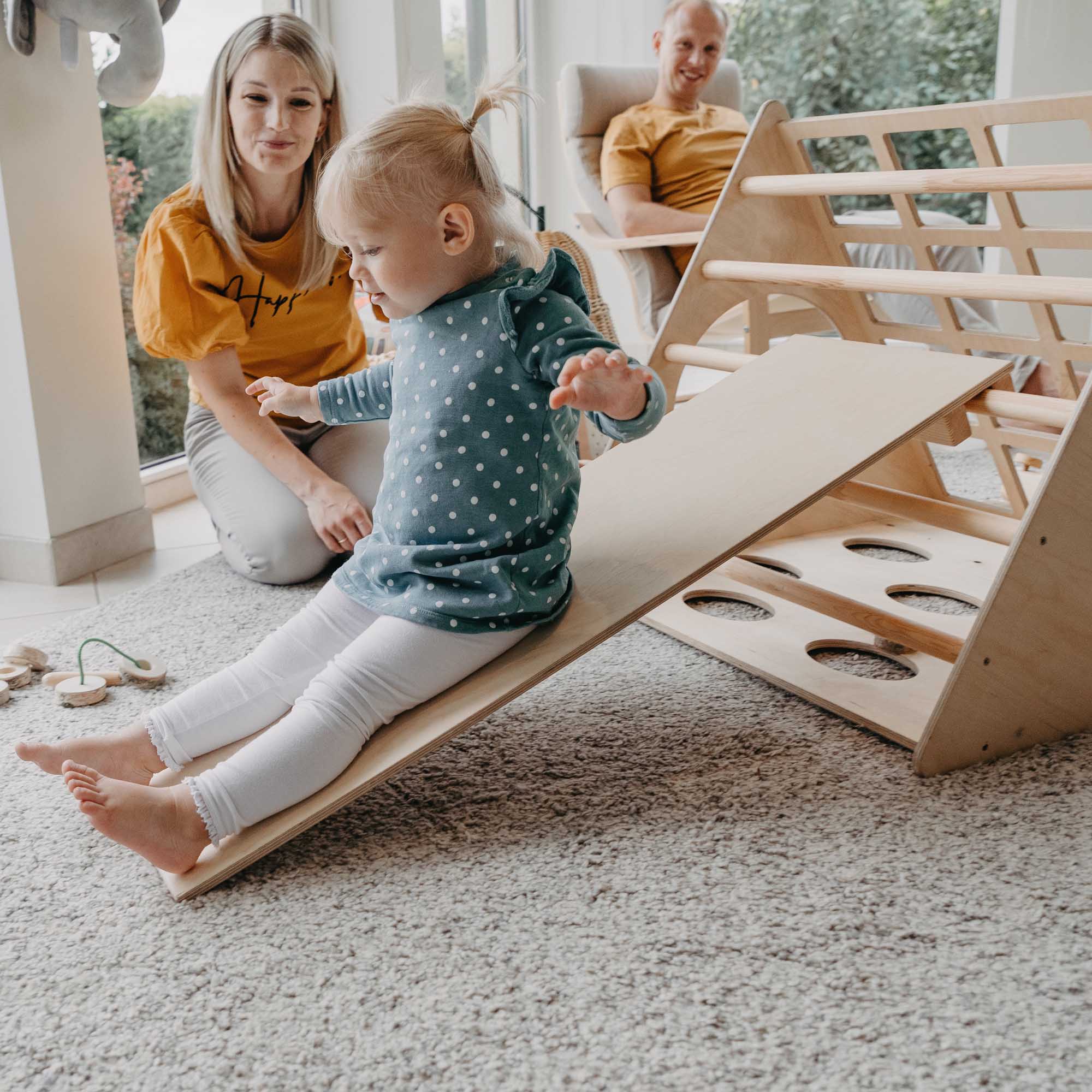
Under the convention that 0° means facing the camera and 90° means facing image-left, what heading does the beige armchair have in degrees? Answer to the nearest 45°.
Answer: approximately 315°

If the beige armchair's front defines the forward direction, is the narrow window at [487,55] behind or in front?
behind

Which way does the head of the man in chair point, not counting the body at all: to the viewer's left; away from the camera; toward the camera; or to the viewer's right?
toward the camera

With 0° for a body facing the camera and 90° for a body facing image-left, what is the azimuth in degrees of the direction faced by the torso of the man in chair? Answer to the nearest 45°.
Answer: approximately 315°

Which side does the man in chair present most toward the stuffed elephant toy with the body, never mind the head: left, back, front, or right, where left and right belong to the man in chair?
right

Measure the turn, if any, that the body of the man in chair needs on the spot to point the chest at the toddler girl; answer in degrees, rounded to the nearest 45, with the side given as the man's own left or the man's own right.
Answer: approximately 45° to the man's own right

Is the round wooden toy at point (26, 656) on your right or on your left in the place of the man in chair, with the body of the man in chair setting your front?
on your right

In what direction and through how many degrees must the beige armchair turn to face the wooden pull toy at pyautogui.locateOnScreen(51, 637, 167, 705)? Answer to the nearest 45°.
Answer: approximately 45° to its right

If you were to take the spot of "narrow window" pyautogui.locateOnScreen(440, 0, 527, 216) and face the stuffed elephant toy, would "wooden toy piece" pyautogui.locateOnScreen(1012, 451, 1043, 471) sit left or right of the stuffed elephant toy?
left

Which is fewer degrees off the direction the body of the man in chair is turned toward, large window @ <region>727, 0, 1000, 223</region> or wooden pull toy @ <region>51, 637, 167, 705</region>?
the wooden pull toy

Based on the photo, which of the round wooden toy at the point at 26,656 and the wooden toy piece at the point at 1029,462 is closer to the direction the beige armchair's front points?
the wooden toy piece

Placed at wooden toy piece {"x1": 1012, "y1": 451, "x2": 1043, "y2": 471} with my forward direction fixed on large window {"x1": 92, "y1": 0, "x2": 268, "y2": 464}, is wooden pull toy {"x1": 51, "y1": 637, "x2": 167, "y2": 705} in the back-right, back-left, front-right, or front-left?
front-left
